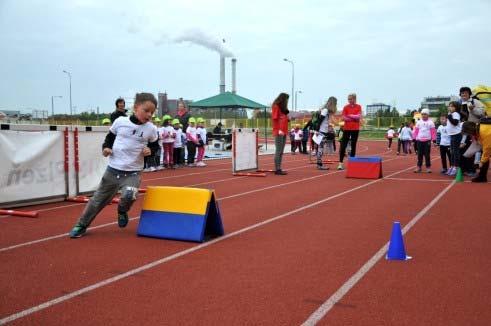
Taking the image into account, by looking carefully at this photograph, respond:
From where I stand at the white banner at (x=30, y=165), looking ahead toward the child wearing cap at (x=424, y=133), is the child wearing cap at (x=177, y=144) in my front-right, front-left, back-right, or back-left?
front-left

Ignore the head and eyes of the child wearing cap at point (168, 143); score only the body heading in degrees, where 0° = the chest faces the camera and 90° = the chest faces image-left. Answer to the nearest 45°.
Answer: approximately 315°

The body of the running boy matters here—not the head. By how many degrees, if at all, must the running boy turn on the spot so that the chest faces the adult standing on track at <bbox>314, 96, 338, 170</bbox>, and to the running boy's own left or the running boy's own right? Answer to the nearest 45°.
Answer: approximately 90° to the running boy's own left

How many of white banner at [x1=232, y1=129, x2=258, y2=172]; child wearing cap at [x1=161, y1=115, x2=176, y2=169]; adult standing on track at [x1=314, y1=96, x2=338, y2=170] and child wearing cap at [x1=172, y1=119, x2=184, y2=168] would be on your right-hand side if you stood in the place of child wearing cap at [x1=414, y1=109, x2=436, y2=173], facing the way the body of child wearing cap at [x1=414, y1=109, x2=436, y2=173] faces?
4

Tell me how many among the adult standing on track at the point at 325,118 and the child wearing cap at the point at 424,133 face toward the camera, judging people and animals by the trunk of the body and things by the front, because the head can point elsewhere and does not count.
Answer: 1

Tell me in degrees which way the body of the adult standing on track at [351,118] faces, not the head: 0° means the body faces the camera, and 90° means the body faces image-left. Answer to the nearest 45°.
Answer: approximately 0°

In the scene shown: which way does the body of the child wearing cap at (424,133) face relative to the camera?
toward the camera

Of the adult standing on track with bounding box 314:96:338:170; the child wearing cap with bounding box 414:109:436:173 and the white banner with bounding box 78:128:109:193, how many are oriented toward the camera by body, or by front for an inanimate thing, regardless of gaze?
2

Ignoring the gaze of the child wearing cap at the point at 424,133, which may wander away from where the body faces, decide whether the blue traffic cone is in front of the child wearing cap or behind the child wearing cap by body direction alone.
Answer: in front

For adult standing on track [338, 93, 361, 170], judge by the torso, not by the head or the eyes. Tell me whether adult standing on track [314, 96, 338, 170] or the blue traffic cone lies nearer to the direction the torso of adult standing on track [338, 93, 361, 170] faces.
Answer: the blue traffic cone

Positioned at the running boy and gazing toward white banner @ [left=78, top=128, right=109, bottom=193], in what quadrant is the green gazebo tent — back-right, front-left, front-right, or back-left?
front-right

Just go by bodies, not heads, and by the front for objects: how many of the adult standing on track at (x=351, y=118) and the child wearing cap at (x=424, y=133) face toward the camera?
2

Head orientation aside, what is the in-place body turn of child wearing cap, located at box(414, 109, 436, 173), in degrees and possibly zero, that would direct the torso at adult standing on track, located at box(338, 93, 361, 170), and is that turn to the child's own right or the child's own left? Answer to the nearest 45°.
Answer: approximately 90° to the child's own right

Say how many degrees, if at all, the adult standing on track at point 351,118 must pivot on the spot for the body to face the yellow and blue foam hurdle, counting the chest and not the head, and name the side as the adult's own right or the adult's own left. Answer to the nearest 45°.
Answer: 0° — they already face it
